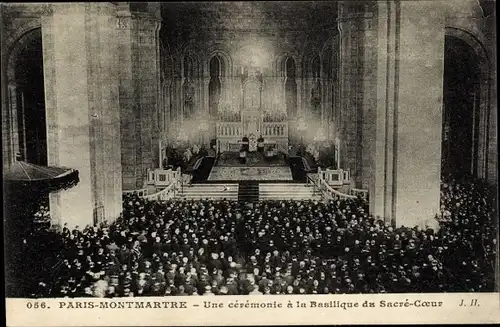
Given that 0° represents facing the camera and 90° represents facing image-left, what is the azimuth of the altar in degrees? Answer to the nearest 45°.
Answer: approximately 0°
